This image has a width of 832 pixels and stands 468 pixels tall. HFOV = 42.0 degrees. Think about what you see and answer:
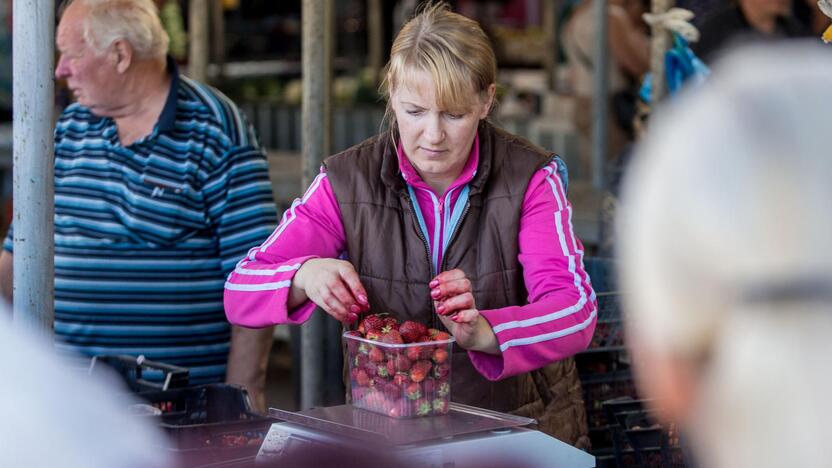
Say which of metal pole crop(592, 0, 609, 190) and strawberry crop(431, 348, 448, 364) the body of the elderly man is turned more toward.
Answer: the strawberry

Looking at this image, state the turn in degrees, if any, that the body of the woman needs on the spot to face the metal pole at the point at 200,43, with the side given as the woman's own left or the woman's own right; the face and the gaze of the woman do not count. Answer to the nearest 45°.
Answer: approximately 180°

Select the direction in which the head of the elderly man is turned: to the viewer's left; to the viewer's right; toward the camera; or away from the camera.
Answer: to the viewer's left

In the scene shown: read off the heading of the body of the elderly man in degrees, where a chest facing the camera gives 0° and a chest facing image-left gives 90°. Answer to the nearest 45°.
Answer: approximately 45°

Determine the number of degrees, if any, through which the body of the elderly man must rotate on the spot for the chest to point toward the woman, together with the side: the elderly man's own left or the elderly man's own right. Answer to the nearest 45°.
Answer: approximately 90° to the elderly man's own left

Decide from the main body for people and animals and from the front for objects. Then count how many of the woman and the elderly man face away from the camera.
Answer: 0

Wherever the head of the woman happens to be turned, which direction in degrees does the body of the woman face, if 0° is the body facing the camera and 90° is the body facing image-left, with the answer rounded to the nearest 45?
approximately 0°

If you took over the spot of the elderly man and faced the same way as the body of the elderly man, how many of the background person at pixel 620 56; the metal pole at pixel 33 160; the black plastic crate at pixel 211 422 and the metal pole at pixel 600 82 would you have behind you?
2

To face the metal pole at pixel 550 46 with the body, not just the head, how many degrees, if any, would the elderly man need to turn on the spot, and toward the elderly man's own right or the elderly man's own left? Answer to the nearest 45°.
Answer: approximately 180°
